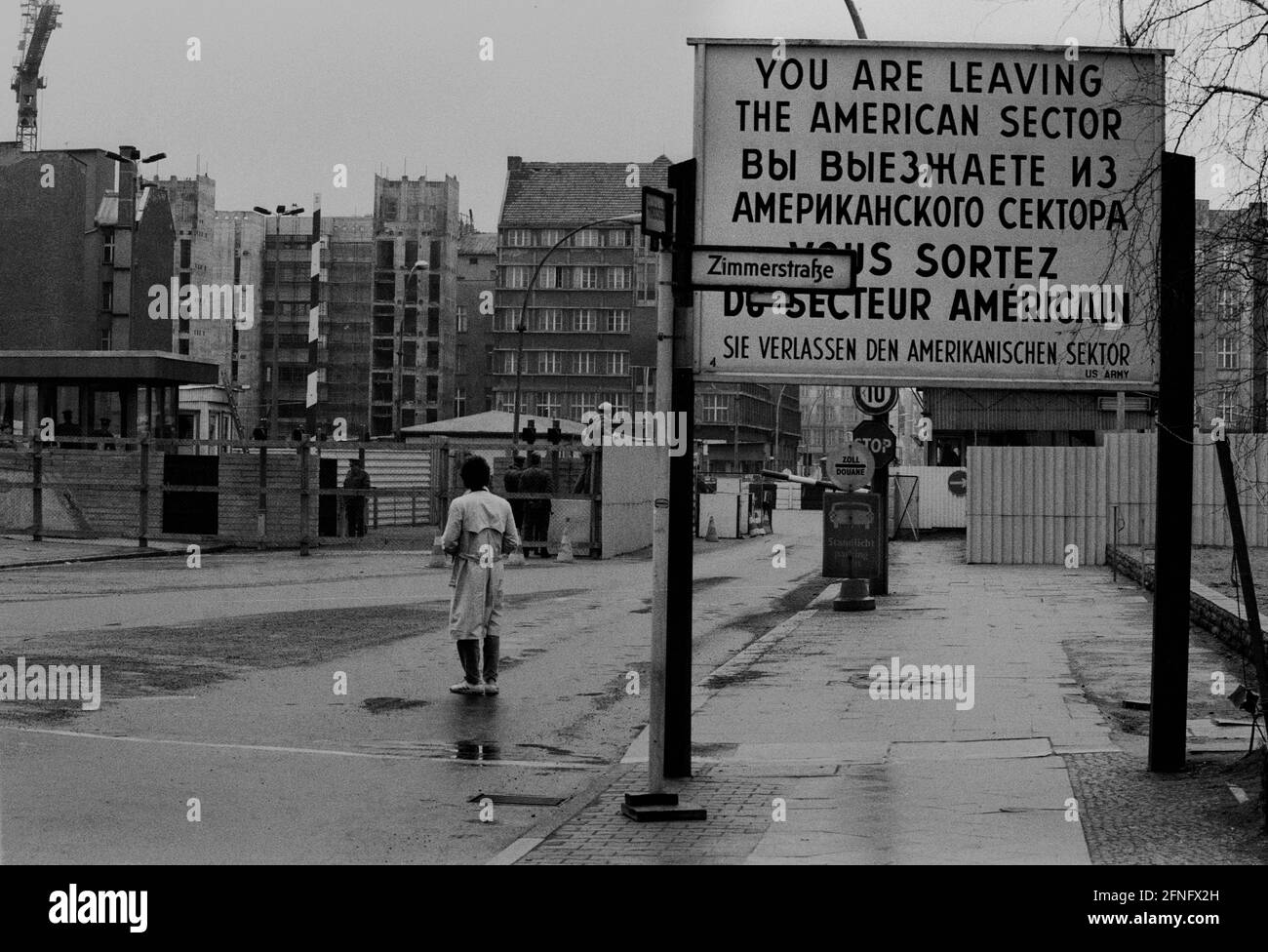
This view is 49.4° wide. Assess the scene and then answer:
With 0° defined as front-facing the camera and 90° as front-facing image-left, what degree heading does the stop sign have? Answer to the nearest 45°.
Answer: approximately 0°

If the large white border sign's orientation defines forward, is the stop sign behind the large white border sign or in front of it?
behind

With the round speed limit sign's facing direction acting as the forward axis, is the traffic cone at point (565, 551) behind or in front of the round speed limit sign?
behind

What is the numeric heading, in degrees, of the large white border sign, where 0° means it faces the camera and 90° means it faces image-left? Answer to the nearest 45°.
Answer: approximately 0°

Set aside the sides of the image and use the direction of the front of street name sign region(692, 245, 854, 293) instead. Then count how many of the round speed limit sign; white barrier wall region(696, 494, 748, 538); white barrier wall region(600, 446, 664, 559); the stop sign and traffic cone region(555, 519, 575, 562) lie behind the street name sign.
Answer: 5

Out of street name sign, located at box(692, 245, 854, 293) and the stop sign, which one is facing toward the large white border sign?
the stop sign

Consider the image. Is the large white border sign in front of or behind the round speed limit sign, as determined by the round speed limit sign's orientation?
in front

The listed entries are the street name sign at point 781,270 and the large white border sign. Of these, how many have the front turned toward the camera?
2

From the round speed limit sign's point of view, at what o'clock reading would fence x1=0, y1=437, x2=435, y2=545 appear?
The fence is roughly at 4 o'clock from the round speed limit sign.

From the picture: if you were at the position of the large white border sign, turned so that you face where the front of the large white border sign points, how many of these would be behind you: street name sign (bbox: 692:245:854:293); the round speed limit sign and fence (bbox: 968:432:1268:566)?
2

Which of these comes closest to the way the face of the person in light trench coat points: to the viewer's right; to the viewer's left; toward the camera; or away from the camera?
away from the camera
